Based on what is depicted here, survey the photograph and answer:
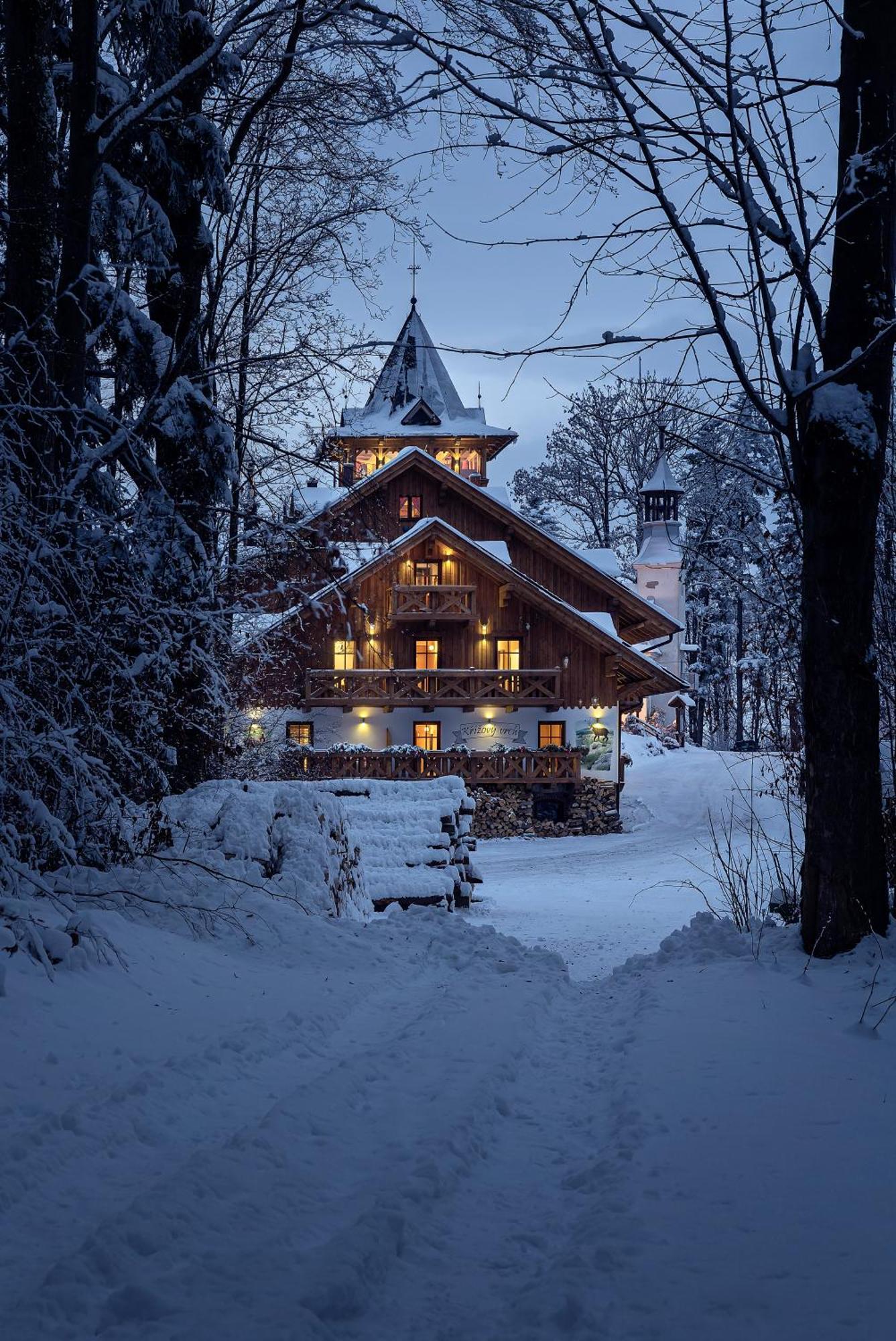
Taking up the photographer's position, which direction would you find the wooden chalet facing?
facing the viewer
